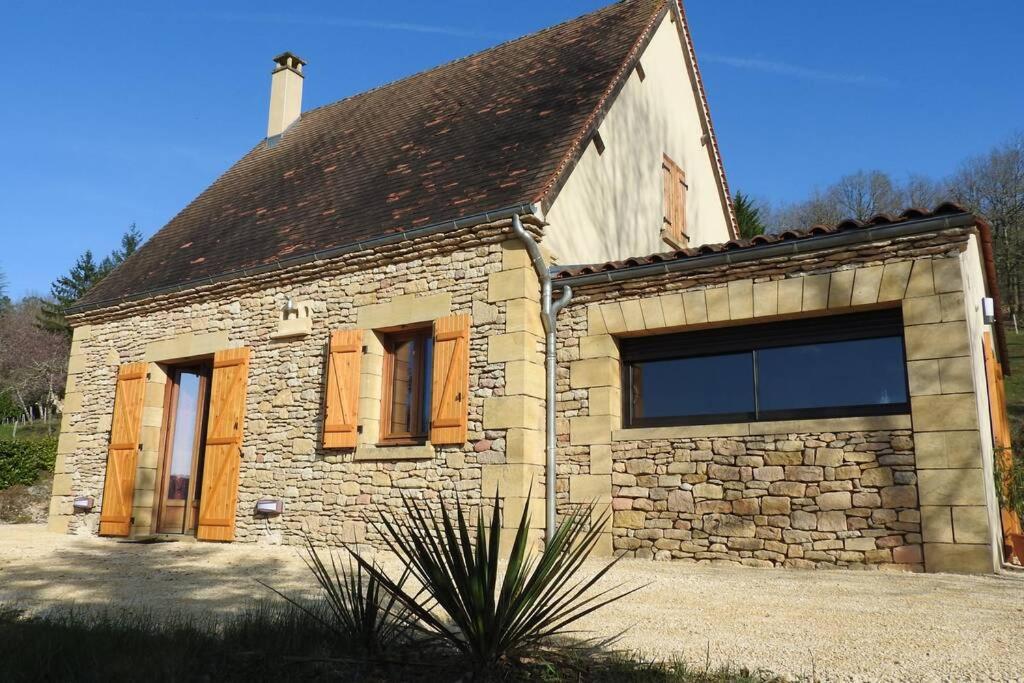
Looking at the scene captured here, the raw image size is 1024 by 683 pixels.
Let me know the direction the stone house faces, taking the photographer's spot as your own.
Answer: facing the viewer and to the left of the viewer

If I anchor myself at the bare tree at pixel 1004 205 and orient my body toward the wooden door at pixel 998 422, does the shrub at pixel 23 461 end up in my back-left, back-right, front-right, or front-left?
front-right

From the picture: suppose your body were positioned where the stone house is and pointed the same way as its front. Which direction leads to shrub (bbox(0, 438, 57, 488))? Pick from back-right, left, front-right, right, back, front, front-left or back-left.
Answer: right

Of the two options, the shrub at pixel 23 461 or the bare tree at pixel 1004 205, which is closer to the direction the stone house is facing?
the shrub

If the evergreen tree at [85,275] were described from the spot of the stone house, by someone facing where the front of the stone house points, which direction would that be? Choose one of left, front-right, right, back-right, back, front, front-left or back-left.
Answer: right

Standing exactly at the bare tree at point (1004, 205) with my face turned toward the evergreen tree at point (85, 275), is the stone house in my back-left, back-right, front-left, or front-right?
front-left

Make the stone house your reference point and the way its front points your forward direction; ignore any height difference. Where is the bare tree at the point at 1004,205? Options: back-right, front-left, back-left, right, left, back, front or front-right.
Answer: back
